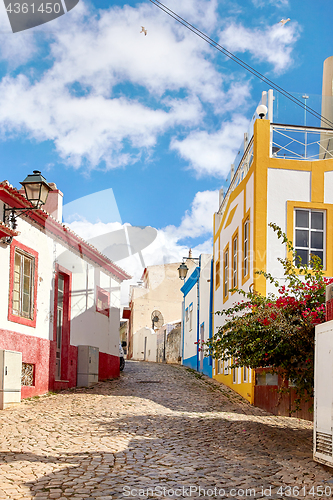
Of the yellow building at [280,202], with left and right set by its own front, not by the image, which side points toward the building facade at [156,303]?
right

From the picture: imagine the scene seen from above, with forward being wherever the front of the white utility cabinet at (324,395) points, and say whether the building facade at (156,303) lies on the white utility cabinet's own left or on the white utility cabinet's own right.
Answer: on the white utility cabinet's own right

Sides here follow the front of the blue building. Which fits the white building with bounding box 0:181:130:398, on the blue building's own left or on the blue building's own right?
on the blue building's own left

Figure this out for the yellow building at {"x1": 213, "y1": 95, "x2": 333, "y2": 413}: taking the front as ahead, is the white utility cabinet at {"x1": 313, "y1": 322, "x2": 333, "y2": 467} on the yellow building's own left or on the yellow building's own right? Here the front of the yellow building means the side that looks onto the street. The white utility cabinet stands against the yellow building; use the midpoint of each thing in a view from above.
on the yellow building's own left

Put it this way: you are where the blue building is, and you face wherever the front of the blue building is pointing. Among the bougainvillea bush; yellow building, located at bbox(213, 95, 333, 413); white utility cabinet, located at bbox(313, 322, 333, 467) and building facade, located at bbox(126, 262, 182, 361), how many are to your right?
1

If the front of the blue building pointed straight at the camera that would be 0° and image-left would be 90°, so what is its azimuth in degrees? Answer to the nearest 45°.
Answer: approximately 90°

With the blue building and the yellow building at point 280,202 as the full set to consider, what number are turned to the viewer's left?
2

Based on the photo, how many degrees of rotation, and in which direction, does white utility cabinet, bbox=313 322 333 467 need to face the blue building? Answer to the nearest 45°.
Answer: approximately 135° to its right

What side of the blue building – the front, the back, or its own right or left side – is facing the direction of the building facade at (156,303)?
right

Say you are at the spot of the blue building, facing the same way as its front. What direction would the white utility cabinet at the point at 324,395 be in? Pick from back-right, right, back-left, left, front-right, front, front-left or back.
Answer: left

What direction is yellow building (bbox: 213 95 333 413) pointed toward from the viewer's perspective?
to the viewer's left
